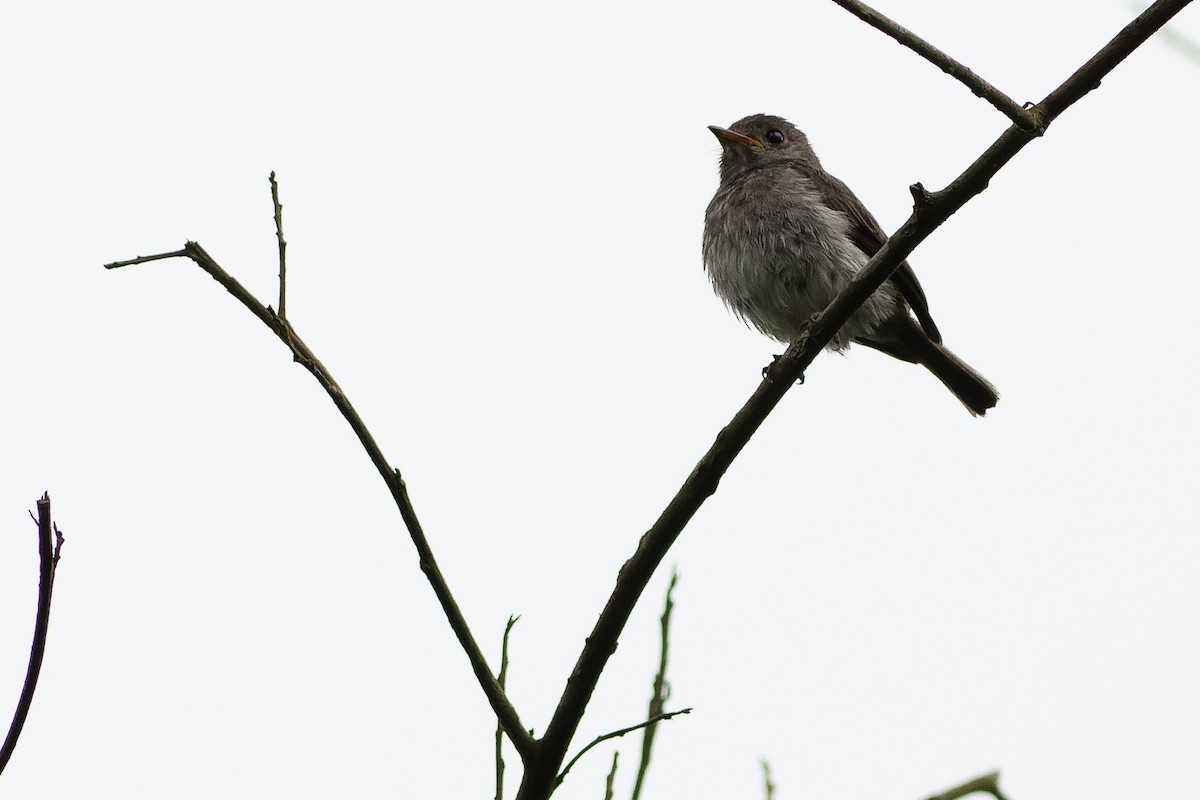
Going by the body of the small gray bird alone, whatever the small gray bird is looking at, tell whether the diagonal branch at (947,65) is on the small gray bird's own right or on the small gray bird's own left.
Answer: on the small gray bird's own left

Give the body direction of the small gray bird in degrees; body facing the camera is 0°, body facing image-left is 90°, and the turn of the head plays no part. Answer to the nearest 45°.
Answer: approximately 45°
